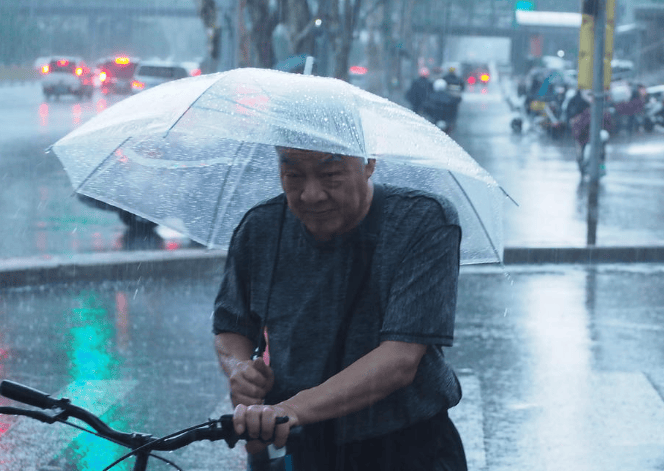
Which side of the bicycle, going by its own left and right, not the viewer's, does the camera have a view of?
front

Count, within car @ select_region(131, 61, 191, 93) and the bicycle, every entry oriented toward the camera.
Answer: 1

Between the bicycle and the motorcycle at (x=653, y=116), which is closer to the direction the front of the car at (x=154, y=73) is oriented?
the motorcycle

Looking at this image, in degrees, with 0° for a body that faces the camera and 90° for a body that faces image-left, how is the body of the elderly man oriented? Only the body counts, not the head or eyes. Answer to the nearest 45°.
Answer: approximately 45°

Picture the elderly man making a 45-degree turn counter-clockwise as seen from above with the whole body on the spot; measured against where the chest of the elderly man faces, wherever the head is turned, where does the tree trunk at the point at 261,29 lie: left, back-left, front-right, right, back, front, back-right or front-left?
back

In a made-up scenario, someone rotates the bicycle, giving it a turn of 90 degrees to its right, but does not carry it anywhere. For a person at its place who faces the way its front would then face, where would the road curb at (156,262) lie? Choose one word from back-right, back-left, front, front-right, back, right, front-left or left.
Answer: right

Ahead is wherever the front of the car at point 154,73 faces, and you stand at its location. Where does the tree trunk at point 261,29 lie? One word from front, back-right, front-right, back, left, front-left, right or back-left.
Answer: back-right

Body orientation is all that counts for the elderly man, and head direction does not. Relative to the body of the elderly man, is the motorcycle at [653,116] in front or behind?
behind

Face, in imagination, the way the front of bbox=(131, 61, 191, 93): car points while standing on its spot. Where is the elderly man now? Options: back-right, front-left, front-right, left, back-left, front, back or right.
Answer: back-right

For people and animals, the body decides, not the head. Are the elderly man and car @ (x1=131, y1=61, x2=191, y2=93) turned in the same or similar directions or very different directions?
very different directions

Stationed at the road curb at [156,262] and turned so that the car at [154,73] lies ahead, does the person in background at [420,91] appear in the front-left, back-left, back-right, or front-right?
front-right

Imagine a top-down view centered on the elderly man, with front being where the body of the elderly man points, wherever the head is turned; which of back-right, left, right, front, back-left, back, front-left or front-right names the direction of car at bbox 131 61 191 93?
back-right

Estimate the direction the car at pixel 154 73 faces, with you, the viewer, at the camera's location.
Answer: facing away from the viewer and to the right of the viewer

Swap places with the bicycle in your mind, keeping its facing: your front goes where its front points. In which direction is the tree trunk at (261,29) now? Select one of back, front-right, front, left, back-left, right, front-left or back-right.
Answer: back

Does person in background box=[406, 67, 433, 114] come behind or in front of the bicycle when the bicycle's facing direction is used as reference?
behind
